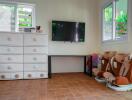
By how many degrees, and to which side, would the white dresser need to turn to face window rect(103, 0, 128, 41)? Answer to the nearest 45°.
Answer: approximately 90° to its left

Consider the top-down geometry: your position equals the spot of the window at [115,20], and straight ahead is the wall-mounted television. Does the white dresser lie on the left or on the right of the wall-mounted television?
left

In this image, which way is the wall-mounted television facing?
toward the camera

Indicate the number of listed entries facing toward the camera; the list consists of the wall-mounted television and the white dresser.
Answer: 2

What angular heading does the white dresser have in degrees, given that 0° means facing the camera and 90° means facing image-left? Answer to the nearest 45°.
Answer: approximately 0°

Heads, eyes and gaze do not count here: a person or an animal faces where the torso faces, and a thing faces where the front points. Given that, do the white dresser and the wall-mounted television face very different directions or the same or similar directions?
same or similar directions

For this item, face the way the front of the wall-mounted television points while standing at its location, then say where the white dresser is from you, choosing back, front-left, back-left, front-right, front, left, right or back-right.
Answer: front-right

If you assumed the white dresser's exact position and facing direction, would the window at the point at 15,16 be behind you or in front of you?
behind

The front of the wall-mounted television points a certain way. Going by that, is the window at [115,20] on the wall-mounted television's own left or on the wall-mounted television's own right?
on the wall-mounted television's own left

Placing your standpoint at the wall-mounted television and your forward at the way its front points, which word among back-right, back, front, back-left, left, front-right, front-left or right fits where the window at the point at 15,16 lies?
right
